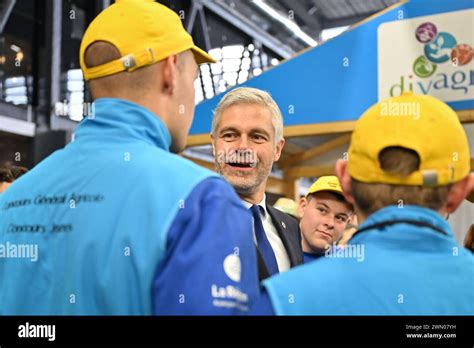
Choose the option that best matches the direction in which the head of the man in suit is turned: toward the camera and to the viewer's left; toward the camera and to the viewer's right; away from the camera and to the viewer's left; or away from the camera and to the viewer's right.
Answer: toward the camera and to the viewer's left

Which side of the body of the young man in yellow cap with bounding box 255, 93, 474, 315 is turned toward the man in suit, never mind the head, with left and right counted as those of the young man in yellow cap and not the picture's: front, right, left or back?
front

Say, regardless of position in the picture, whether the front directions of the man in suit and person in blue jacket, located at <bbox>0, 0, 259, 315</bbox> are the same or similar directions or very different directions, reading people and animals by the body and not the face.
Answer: very different directions

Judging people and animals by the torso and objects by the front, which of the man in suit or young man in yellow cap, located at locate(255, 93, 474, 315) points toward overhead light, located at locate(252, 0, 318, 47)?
the young man in yellow cap

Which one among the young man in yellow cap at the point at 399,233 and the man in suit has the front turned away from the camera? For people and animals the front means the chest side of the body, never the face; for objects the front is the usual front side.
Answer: the young man in yellow cap

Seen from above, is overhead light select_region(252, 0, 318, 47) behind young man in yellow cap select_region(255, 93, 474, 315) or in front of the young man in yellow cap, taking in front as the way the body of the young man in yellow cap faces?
in front

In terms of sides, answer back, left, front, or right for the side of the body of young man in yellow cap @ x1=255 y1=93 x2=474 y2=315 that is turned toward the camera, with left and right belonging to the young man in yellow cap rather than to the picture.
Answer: back

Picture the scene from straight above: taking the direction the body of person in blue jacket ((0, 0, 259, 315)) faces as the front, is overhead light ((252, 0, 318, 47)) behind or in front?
in front

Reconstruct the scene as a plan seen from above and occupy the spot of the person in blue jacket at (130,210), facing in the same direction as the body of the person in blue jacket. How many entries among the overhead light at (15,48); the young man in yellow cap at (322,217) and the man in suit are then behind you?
0

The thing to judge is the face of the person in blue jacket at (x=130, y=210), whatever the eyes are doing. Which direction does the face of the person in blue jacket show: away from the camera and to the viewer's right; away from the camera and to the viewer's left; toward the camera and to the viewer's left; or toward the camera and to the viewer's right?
away from the camera and to the viewer's right

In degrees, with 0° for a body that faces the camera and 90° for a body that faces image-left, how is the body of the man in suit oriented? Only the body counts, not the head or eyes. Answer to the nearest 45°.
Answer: approximately 45°

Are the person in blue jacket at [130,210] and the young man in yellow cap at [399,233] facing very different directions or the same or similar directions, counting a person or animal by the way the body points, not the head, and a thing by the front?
same or similar directions

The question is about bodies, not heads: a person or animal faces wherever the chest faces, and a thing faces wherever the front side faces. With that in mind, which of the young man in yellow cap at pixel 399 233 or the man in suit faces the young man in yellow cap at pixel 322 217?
the young man in yellow cap at pixel 399 233

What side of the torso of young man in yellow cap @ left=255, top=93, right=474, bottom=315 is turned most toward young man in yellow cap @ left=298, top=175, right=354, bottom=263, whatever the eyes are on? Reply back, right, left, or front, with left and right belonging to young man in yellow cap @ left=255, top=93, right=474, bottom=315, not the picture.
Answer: front

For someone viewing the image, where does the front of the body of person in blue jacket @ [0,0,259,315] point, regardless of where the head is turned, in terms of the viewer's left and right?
facing away from the viewer and to the right of the viewer

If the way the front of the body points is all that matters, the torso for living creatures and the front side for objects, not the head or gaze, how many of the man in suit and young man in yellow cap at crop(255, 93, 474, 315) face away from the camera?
1
